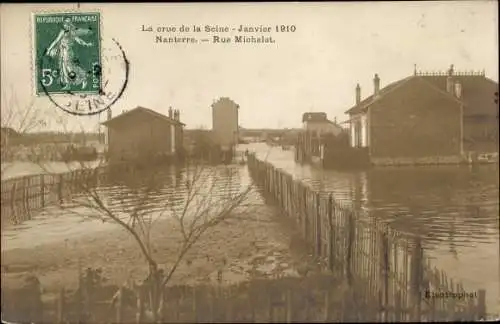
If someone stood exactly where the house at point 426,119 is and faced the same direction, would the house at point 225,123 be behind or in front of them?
in front

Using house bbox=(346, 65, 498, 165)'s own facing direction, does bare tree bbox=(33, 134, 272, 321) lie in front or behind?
in front

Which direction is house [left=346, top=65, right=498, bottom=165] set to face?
to the viewer's left
